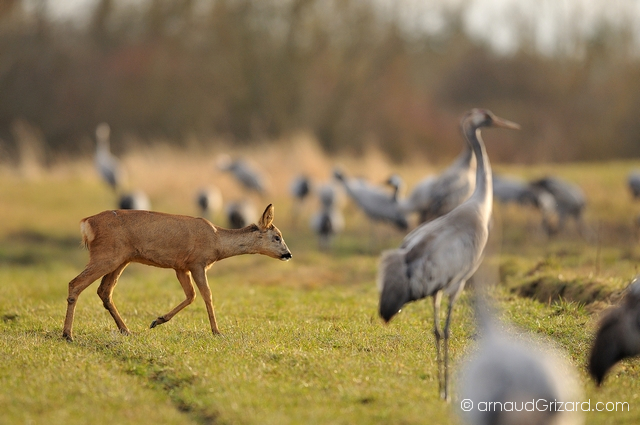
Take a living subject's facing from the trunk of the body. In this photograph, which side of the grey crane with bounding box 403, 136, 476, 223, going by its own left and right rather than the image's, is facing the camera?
right

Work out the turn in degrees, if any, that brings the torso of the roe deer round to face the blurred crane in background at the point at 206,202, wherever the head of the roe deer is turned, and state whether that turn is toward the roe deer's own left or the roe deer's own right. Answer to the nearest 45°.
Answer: approximately 90° to the roe deer's own left

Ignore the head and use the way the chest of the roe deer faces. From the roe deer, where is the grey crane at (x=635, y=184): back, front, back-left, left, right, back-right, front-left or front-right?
front-left

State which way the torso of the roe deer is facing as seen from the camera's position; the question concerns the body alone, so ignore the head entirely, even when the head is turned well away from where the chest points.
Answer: to the viewer's right

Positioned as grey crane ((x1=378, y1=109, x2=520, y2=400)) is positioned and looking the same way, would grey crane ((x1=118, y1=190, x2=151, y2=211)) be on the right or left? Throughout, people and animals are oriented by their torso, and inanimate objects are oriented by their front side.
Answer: on its left

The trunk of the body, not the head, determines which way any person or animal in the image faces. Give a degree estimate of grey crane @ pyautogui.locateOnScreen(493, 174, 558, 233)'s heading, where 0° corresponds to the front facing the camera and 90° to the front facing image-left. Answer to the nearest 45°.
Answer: approximately 270°

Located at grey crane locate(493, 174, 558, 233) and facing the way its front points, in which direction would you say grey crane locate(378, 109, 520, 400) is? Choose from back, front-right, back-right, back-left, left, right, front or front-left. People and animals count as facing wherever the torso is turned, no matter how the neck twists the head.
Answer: right

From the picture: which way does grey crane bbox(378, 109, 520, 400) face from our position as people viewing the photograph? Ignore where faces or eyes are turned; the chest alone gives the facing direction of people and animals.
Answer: facing to the right of the viewer
